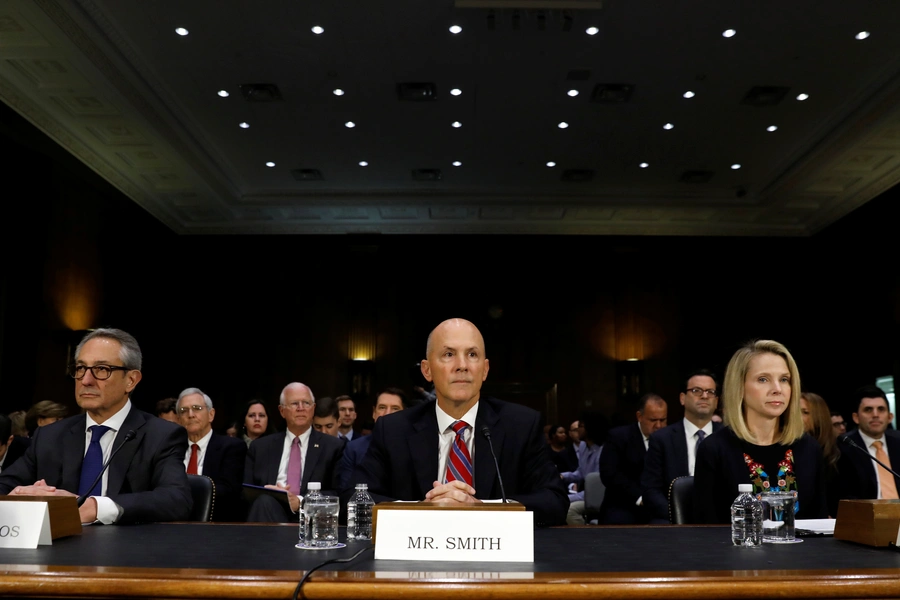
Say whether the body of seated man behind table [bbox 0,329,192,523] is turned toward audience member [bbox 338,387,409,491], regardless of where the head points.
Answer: no

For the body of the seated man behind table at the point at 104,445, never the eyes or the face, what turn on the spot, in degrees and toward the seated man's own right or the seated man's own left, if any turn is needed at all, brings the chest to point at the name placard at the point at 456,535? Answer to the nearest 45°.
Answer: approximately 90° to the seated man's own left

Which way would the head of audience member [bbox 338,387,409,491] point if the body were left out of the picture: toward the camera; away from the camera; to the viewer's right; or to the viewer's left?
toward the camera

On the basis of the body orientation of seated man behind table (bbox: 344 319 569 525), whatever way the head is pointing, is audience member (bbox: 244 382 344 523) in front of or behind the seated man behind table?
behind

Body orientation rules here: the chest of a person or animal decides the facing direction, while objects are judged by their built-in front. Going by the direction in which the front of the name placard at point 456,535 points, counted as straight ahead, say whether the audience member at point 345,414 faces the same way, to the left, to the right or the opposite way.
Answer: the same way

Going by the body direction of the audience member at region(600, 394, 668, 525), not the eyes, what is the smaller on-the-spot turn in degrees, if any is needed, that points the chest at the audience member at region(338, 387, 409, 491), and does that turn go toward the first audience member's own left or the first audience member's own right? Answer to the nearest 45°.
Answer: approximately 90° to the first audience member's own right

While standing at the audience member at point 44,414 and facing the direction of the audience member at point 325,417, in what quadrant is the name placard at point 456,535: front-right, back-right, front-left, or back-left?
front-right

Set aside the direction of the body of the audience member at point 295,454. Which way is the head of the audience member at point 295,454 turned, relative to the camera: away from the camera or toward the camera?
toward the camera

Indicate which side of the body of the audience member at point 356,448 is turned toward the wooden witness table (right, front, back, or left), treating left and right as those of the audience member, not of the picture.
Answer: front

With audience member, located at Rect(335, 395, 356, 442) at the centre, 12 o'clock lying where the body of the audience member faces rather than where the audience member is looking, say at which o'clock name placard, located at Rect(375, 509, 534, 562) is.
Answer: The name placard is roughly at 12 o'clock from the audience member.

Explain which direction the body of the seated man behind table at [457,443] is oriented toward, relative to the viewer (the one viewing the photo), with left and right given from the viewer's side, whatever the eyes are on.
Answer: facing the viewer

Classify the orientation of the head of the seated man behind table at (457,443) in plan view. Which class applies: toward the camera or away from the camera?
toward the camera

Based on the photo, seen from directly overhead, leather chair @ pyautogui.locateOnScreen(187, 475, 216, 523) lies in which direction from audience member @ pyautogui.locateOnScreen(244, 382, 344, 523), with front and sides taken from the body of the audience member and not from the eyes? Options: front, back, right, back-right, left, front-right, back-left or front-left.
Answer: front

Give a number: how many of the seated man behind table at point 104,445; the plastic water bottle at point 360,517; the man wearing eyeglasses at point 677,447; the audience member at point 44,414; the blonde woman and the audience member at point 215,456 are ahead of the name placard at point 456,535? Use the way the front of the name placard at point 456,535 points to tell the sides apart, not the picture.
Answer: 0

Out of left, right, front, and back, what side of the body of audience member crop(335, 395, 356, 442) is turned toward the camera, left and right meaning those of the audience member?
front

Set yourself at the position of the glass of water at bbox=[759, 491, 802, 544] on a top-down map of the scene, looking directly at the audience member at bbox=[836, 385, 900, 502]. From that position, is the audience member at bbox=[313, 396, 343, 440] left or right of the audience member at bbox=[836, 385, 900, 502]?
left
